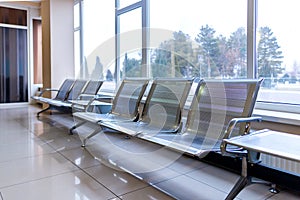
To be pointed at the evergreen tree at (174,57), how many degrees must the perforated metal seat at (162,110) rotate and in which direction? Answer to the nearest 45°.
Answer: approximately 135° to its right

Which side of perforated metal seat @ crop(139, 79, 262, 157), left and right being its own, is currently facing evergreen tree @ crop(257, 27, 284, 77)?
back

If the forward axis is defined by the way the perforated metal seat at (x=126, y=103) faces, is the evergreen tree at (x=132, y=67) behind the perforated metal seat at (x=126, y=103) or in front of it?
behind

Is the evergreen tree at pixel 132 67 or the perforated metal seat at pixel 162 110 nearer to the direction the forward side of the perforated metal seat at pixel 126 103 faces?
the perforated metal seat

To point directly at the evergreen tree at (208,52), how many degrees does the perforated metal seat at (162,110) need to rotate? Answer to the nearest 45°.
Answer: approximately 180°

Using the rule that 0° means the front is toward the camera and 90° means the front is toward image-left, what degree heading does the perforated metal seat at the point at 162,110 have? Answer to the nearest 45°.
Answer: approximately 45°
